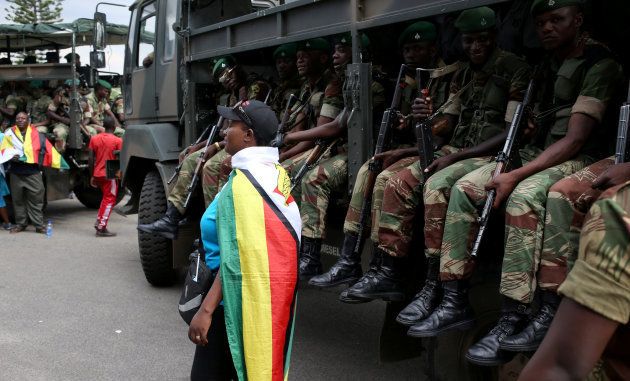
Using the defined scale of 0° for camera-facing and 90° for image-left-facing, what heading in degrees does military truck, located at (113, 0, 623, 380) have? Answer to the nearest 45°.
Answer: approximately 135°

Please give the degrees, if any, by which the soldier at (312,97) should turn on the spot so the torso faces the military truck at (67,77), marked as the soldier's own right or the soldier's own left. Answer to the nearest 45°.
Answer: approximately 90° to the soldier's own right

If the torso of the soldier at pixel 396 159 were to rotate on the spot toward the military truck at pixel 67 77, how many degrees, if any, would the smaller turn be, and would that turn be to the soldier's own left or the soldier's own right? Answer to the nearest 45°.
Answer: approximately 90° to the soldier's own right

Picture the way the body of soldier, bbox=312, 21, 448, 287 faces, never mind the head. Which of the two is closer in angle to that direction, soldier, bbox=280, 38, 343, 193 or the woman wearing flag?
the woman wearing flag

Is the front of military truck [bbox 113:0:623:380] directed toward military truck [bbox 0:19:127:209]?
yes

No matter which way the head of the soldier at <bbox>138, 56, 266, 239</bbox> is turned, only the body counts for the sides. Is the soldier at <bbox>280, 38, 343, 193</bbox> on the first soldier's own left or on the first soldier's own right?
on the first soldier's own left

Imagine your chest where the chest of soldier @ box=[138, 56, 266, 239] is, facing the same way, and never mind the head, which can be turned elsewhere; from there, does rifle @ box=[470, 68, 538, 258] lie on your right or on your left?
on your left

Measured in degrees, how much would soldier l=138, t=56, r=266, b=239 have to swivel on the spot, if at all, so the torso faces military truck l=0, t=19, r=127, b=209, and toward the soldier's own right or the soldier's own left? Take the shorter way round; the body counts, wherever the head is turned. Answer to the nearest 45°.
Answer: approximately 135° to the soldier's own right

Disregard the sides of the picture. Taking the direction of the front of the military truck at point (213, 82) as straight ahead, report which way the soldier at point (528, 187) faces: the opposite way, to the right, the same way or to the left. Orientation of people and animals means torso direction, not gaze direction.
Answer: to the left

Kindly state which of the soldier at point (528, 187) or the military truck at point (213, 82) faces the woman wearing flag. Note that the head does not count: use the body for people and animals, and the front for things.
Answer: the soldier
